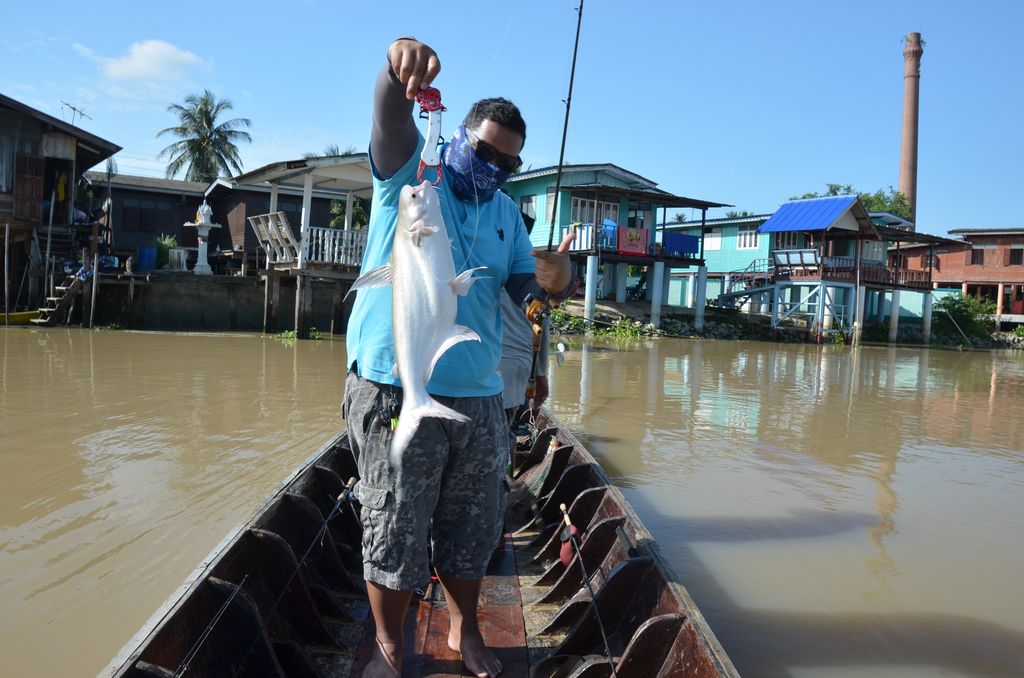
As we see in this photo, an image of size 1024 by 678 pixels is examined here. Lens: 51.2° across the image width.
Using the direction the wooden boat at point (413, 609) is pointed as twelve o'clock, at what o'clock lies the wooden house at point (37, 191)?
The wooden house is roughly at 11 o'clock from the wooden boat.

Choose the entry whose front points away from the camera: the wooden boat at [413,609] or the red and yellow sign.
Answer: the wooden boat

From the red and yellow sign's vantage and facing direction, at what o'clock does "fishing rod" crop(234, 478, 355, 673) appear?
The fishing rod is roughly at 12 o'clock from the red and yellow sign.

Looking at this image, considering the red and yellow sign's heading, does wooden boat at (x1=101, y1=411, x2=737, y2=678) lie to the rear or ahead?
ahead

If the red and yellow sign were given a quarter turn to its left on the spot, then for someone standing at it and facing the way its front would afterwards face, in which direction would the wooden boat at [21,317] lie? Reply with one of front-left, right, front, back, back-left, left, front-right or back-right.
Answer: back-right

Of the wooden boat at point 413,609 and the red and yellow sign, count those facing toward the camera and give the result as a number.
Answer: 1

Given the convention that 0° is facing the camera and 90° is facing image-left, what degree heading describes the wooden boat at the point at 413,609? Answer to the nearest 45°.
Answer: approximately 180°

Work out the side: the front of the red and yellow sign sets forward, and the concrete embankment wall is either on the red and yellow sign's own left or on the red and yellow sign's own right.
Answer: on the red and yellow sign's own right

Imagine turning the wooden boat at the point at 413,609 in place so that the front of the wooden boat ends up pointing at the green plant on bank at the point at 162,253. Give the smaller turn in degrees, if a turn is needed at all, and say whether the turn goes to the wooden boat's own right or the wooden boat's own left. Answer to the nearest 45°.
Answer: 0° — it already faces it

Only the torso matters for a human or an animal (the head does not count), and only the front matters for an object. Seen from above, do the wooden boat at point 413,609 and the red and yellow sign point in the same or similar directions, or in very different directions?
very different directions

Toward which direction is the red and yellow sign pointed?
toward the camera

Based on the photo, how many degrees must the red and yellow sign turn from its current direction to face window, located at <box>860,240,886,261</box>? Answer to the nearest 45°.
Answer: approximately 135° to its left

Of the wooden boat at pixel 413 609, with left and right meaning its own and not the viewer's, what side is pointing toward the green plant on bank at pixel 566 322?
front

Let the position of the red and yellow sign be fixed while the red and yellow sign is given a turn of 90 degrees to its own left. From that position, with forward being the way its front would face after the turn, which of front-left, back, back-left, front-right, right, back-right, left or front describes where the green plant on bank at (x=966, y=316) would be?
front-left

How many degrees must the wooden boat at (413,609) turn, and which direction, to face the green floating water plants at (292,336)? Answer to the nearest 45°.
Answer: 0° — it already faces it
